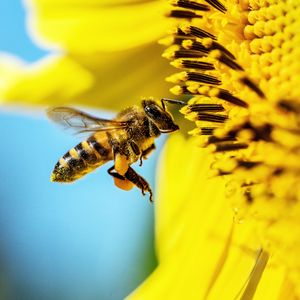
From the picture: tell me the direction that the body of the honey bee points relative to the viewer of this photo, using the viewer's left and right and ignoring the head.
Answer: facing to the right of the viewer
